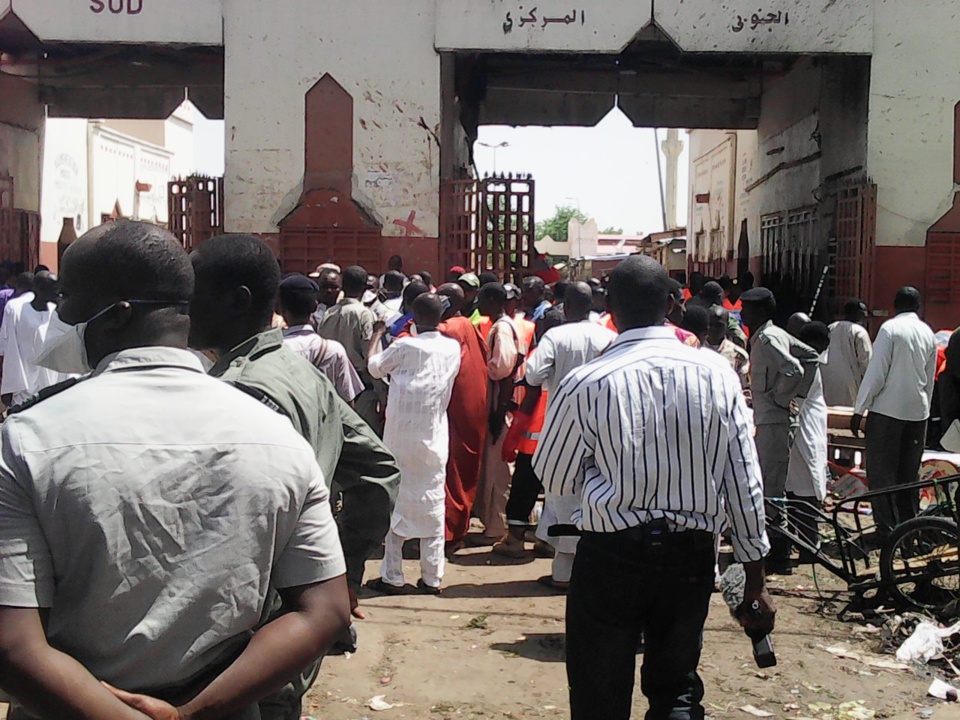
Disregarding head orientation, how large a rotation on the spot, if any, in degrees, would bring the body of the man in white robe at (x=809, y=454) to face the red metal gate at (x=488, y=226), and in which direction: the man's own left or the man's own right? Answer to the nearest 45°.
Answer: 0° — they already face it

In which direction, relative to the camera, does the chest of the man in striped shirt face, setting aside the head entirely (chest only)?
away from the camera

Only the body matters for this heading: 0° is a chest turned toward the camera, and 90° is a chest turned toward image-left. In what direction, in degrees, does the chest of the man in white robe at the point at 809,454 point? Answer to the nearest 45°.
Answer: approximately 135°

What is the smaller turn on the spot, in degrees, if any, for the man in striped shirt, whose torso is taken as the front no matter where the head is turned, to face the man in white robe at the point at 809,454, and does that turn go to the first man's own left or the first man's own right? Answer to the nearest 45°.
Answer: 0° — they already face them

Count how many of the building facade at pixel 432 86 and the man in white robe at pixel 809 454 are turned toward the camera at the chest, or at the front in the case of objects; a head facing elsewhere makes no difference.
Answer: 1

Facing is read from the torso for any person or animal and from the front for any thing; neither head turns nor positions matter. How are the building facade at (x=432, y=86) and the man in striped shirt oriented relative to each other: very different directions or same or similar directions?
very different directions

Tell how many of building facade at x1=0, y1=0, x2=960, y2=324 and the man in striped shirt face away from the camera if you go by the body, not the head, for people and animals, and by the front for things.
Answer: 1

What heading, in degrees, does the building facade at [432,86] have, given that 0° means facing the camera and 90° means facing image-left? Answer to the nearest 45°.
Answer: approximately 0°

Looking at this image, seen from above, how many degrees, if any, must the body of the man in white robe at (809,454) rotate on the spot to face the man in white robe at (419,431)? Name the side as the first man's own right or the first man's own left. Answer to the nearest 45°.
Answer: approximately 90° to the first man's own left

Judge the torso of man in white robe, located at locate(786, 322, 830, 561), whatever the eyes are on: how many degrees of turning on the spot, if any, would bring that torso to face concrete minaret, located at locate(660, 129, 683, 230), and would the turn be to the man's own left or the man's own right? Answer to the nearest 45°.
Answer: approximately 45° to the man's own right

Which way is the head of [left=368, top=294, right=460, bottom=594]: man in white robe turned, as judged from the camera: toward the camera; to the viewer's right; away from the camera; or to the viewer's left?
away from the camera

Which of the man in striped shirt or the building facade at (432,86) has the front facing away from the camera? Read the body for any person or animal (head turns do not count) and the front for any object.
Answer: the man in striped shirt
